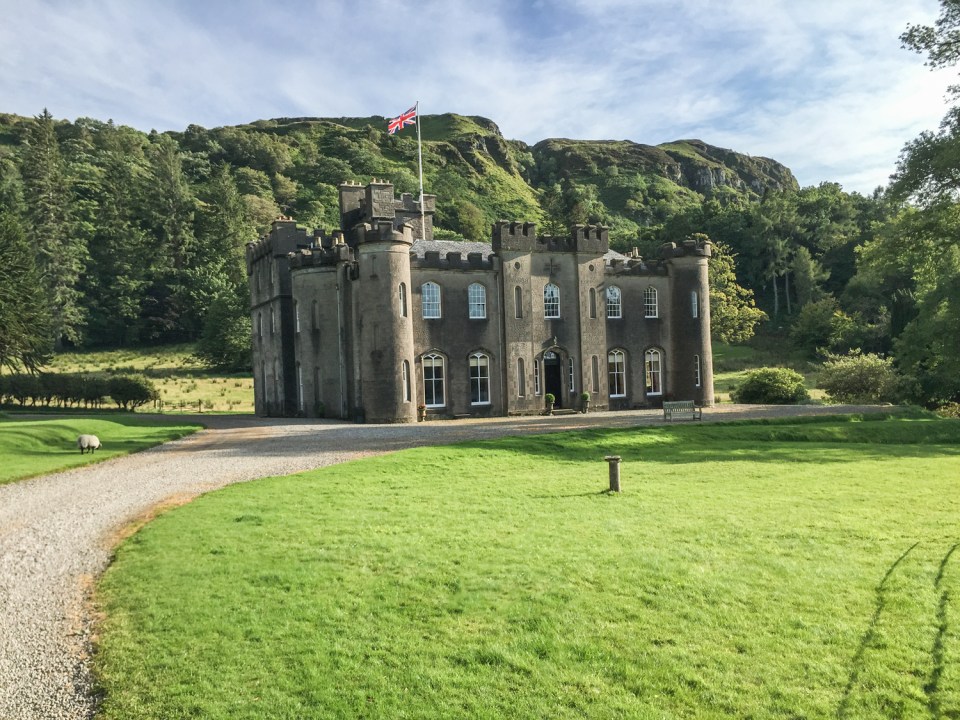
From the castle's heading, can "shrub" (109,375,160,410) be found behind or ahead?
behind

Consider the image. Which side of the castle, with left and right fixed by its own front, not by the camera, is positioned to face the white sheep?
right

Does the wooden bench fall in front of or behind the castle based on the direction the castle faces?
in front

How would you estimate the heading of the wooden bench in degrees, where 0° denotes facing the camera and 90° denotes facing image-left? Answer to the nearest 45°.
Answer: approximately 0°

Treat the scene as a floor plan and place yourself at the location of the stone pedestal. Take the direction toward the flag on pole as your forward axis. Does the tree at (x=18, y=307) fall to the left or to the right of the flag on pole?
left

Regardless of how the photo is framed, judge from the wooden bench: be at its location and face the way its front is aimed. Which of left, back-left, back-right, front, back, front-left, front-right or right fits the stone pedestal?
front

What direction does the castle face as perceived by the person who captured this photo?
facing the viewer and to the right of the viewer

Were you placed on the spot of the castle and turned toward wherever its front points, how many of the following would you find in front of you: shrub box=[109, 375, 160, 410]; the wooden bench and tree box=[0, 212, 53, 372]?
1

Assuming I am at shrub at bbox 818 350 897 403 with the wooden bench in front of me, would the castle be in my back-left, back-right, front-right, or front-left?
front-right

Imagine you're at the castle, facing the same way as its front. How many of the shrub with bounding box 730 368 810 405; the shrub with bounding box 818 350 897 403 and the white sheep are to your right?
1

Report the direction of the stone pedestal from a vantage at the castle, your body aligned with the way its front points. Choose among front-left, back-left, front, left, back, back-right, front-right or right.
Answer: front-right

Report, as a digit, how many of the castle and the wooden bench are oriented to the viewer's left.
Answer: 0

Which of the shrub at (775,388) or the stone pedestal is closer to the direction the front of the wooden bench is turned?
the stone pedestal

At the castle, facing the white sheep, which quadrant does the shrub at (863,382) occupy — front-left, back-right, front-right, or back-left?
back-left

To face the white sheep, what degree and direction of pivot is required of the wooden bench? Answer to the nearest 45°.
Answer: approximately 45° to its right

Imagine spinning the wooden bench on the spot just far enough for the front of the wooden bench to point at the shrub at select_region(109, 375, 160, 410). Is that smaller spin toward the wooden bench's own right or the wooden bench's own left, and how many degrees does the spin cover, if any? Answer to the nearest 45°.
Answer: approximately 90° to the wooden bench's own right

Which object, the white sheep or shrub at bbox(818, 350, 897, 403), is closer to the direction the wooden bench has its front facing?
the white sheep

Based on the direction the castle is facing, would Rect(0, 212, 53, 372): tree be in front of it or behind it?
behind

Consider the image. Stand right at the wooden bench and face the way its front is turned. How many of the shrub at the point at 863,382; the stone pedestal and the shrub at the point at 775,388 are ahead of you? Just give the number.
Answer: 1
